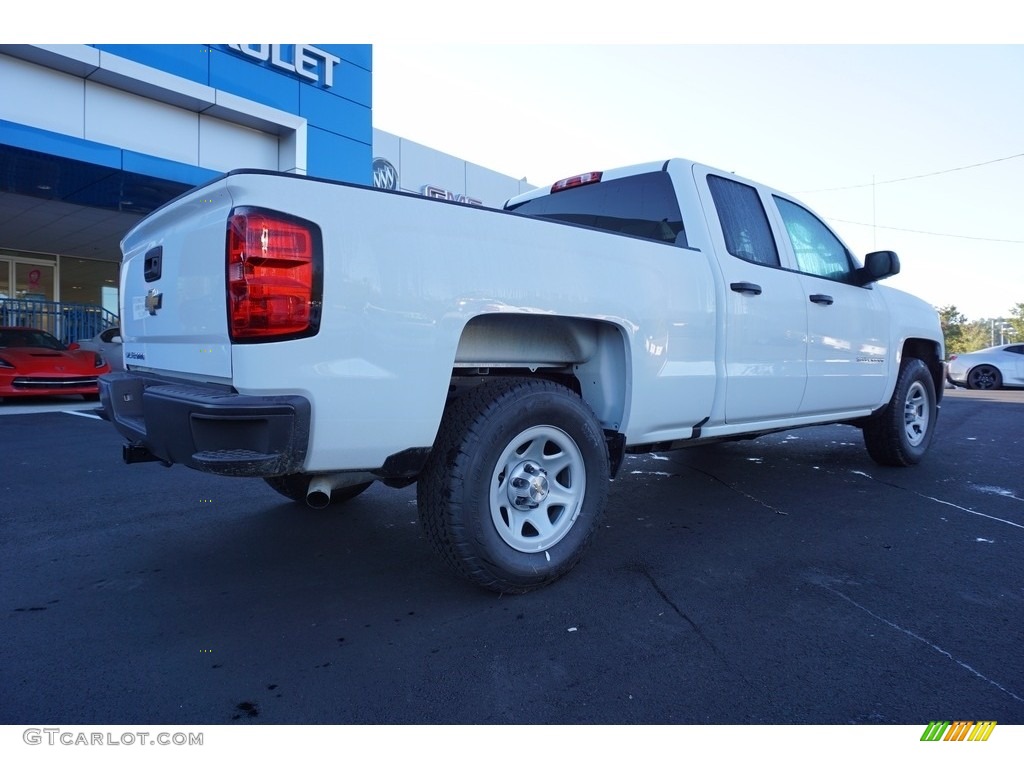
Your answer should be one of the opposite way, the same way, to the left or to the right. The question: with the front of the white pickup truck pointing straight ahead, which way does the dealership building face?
to the right

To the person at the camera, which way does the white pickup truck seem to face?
facing away from the viewer and to the right of the viewer

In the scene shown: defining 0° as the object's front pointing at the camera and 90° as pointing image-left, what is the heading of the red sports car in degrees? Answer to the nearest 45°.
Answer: approximately 315°

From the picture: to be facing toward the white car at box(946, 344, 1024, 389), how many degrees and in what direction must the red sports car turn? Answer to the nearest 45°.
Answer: approximately 45° to its left

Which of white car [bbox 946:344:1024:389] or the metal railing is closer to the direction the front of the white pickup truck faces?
the white car

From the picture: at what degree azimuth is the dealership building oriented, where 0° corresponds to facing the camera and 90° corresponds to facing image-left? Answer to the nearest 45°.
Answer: approximately 315°

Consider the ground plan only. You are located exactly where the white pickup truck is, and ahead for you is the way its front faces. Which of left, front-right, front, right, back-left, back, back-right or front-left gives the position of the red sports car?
left

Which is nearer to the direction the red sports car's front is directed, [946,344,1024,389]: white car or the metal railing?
the white car

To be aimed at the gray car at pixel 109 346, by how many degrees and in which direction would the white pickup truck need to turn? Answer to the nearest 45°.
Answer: approximately 90° to its left
